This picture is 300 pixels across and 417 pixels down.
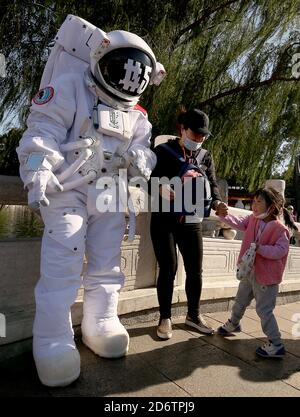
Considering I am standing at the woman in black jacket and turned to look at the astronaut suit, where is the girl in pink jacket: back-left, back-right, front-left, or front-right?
back-left

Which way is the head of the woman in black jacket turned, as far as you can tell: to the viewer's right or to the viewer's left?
to the viewer's right

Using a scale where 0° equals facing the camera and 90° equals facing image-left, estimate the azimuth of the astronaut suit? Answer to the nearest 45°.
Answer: approximately 315°

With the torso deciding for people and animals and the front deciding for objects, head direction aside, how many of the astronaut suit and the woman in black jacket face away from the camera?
0

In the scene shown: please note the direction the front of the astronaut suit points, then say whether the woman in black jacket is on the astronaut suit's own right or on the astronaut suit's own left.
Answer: on the astronaut suit's own left

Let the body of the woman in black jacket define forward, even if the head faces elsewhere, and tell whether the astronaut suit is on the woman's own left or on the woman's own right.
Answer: on the woman's own right

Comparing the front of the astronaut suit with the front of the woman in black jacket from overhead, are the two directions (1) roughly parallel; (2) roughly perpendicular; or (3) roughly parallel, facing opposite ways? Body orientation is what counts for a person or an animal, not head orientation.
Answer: roughly parallel

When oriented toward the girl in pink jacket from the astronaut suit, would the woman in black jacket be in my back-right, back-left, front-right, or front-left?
front-left

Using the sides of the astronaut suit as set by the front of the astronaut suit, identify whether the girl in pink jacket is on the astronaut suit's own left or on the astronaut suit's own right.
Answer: on the astronaut suit's own left

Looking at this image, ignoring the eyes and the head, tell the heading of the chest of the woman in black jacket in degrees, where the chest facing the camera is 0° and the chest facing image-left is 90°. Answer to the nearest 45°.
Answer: approximately 315°

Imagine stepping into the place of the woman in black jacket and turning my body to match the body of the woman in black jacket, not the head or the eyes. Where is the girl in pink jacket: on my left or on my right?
on my left
